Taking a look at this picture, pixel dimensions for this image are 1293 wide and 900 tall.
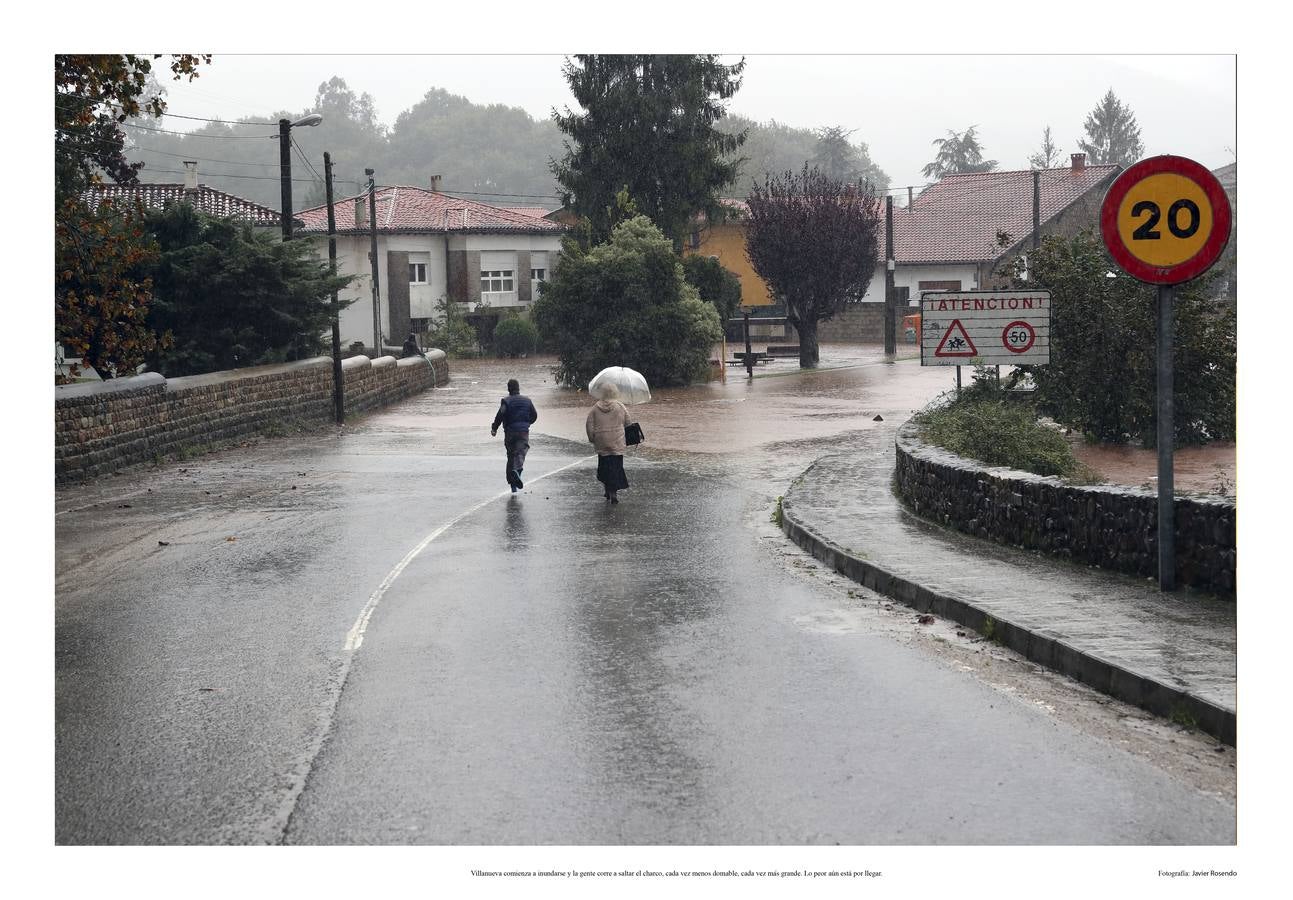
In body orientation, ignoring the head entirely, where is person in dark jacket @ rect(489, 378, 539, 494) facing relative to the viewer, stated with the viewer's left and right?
facing away from the viewer

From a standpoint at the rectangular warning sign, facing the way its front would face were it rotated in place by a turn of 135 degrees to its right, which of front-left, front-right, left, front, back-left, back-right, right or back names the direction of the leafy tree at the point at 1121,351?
right

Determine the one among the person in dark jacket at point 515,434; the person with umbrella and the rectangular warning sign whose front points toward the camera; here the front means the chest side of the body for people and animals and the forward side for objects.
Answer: the rectangular warning sign

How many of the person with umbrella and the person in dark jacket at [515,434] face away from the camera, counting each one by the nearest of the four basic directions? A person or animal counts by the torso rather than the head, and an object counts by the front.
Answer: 2

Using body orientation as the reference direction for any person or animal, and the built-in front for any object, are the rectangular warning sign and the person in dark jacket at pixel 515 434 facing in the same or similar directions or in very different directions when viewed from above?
very different directions

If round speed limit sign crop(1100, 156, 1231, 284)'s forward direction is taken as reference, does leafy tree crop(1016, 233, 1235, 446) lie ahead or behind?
behind

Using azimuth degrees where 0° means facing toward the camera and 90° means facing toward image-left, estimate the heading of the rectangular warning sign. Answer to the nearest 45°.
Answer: approximately 0°

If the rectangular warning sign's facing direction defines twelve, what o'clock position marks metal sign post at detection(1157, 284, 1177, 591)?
The metal sign post is roughly at 12 o'clock from the rectangular warning sign.

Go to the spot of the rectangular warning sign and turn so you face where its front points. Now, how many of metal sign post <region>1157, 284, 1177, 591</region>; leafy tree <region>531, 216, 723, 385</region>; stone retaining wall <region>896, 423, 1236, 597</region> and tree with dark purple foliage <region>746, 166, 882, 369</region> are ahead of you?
2

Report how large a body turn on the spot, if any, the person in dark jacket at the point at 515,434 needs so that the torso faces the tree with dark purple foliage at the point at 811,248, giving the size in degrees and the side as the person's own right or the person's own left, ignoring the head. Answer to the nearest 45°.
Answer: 0° — they already face it

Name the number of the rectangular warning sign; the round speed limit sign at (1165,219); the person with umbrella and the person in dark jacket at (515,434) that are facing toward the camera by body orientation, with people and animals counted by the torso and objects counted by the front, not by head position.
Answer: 2

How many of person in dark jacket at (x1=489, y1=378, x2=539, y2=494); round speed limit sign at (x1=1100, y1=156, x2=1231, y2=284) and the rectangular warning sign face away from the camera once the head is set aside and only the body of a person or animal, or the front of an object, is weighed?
1

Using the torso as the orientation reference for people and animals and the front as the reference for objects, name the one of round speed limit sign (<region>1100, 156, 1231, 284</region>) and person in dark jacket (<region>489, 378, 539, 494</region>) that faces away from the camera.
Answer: the person in dark jacket

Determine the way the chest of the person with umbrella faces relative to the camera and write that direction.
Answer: away from the camera
